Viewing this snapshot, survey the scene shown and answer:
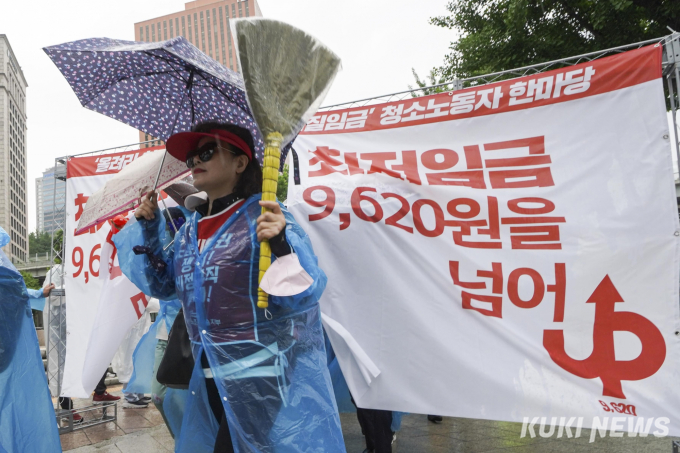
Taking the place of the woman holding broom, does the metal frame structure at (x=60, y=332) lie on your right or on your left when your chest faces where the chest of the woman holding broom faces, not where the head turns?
on your right

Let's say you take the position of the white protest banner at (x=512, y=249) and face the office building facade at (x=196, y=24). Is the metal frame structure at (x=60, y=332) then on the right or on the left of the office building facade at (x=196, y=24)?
left

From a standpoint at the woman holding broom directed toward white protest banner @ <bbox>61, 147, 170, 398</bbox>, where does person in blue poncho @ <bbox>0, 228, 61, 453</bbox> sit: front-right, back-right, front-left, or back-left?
front-left

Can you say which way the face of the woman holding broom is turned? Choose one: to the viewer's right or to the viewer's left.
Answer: to the viewer's left

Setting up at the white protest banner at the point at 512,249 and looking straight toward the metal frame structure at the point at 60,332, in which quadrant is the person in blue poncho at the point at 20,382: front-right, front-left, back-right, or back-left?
front-left

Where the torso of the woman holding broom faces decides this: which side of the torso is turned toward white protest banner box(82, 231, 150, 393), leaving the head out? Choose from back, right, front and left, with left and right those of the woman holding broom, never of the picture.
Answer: right

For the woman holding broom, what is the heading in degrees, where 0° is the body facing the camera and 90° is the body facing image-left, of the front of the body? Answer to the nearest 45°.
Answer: approximately 45°

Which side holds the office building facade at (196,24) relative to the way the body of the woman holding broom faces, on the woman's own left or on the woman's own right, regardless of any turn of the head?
on the woman's own right

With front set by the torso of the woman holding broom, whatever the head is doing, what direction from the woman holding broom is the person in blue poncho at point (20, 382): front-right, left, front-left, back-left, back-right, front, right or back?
right
